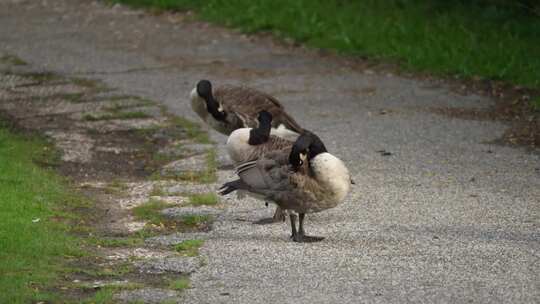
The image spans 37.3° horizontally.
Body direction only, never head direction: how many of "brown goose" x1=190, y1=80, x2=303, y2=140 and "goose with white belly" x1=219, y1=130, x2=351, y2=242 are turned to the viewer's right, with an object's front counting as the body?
1

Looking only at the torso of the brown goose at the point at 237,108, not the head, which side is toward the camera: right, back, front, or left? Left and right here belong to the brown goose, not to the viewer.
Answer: left

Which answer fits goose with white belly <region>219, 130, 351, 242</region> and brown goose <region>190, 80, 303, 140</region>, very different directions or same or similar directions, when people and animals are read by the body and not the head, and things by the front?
very different directions

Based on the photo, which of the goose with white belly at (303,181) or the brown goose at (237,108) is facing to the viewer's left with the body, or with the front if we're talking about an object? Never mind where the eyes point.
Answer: the brown goose

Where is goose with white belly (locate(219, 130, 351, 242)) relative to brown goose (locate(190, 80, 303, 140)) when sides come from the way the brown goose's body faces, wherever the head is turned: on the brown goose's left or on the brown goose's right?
on the brown goose's left

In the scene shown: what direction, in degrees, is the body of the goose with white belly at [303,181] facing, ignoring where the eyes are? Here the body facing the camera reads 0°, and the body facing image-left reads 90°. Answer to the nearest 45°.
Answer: approximately 270°

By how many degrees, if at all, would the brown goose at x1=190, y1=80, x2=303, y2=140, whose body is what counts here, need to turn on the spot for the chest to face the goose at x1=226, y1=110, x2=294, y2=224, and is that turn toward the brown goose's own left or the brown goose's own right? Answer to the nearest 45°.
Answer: approximately 90° to the brown goose's own left

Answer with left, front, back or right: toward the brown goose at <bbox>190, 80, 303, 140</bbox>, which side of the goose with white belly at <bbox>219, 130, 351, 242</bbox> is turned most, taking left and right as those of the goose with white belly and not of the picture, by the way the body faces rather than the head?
left
